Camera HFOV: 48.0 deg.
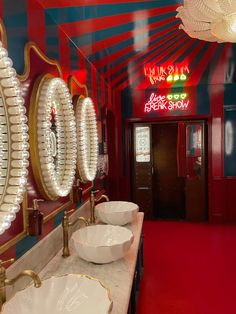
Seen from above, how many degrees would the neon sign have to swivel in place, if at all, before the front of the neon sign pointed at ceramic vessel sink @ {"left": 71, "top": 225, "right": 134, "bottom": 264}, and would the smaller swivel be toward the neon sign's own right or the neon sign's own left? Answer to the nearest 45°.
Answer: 0° — it already faces it

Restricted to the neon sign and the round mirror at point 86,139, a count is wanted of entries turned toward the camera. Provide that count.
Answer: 1

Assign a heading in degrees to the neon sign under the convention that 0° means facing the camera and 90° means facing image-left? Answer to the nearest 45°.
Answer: approximately 0°

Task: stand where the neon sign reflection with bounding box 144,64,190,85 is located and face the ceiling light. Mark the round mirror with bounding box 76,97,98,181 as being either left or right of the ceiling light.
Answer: right

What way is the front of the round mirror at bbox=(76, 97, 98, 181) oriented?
to the viewer's right

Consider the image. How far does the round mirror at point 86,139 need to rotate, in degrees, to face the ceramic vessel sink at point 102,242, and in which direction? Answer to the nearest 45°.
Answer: approximately 90° to its right

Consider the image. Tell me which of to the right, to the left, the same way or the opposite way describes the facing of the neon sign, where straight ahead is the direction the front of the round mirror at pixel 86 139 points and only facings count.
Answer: to the right

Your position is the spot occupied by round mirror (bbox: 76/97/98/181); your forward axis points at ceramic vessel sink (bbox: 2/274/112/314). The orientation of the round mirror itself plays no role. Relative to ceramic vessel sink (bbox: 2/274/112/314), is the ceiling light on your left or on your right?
left

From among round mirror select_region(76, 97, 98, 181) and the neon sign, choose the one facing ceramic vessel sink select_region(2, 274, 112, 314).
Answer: the neon sign

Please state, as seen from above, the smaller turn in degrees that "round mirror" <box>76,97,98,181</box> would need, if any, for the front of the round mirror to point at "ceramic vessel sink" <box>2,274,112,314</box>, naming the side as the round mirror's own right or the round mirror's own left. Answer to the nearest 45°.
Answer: approximately 90° to the round mirror's own right

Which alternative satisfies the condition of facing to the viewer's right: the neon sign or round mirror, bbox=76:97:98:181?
the round mirror
